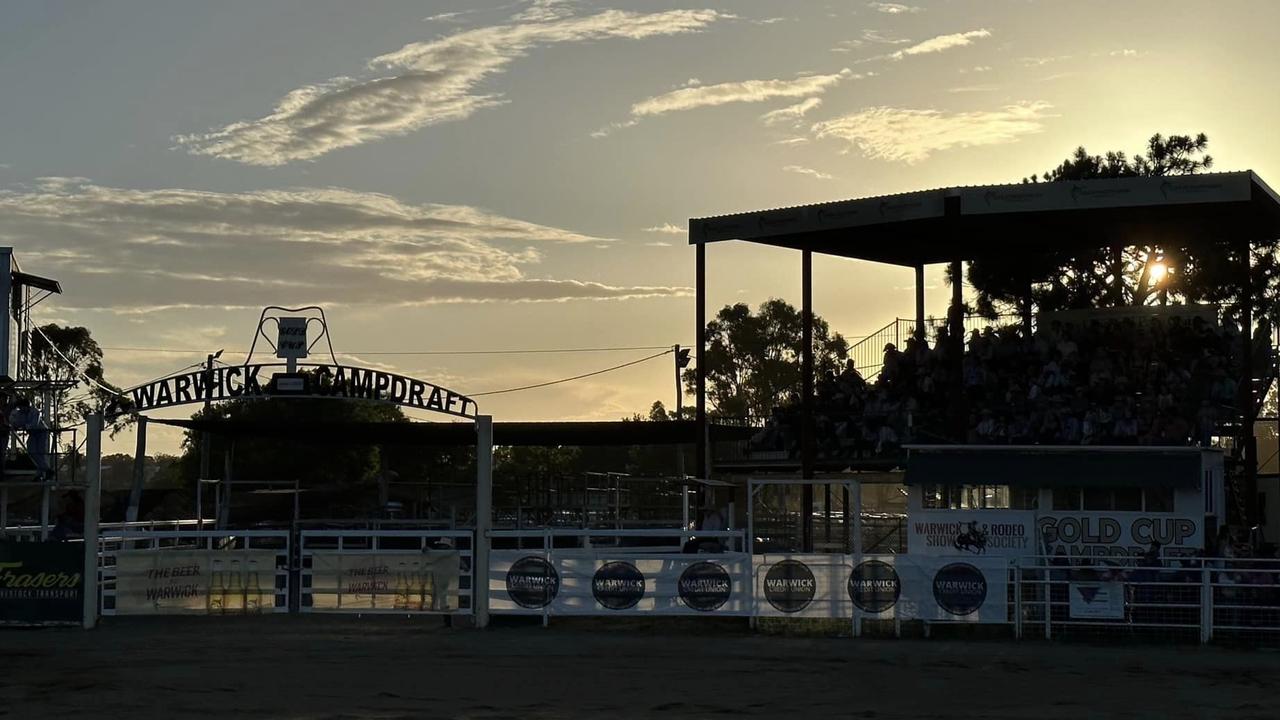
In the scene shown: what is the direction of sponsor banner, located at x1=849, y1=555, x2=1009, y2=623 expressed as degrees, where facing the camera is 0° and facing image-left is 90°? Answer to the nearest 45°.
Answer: approximately 0°

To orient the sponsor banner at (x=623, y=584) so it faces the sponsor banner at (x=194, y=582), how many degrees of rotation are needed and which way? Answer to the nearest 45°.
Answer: approximately 90° to its right

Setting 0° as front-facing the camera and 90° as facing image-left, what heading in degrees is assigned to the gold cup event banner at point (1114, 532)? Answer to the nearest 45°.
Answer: approximately 0°

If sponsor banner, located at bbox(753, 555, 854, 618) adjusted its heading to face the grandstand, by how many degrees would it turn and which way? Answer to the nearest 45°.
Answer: approximately 180°

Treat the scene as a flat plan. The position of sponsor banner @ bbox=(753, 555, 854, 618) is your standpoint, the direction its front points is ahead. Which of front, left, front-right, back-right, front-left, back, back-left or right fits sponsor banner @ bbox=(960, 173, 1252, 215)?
back-left

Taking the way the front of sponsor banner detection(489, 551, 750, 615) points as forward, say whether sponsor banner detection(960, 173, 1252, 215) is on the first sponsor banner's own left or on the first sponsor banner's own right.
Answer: on the first sponsor banner's own left

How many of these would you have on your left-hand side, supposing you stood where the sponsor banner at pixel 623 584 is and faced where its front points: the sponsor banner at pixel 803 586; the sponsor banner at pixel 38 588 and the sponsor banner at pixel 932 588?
2

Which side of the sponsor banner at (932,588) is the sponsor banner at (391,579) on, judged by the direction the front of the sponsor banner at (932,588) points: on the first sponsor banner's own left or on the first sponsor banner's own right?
on the first sponsor banner's own right
